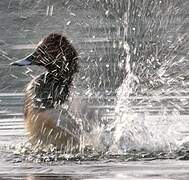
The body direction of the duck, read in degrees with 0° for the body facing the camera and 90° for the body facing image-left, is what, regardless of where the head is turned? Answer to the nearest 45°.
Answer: approximately 90°
